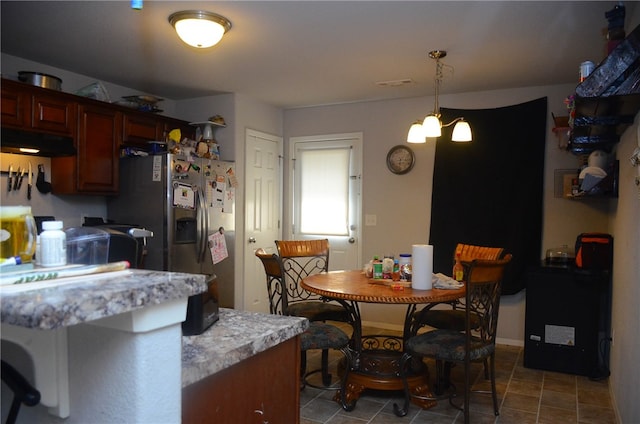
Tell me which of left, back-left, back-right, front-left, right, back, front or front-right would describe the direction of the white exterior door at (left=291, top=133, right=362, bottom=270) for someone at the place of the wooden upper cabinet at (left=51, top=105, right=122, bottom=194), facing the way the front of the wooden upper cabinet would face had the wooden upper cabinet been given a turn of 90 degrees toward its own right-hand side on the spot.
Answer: back-left

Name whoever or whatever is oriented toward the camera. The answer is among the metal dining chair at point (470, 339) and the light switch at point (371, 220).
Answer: the light switch

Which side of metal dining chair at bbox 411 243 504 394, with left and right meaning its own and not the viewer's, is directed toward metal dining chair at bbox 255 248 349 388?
front

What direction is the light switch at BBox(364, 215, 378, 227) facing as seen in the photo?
toward the camera

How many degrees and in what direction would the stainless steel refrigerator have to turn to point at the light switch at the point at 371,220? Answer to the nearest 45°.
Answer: approximately 45° to its left

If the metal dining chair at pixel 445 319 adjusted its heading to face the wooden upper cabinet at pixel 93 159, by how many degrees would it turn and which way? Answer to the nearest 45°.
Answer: approximately 45° to its right

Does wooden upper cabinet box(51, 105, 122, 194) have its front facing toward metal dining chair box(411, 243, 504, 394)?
yes

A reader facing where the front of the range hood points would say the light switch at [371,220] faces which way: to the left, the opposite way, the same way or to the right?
to the right

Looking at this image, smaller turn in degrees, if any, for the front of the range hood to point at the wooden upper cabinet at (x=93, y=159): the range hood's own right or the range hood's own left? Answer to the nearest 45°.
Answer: approximately 90° to the range hood's own left

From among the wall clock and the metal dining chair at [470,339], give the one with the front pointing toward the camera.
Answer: the wall clock

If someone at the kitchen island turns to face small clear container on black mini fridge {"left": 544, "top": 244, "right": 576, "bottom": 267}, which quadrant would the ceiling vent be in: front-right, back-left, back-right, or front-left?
front-left

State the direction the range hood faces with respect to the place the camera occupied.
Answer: facing the viewer and to the right of the viewer

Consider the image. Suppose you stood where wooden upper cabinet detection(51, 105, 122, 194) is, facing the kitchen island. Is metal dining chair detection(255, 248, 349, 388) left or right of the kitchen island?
left

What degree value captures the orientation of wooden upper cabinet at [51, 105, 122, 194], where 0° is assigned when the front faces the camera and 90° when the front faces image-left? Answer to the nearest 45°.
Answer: approximately 315°
